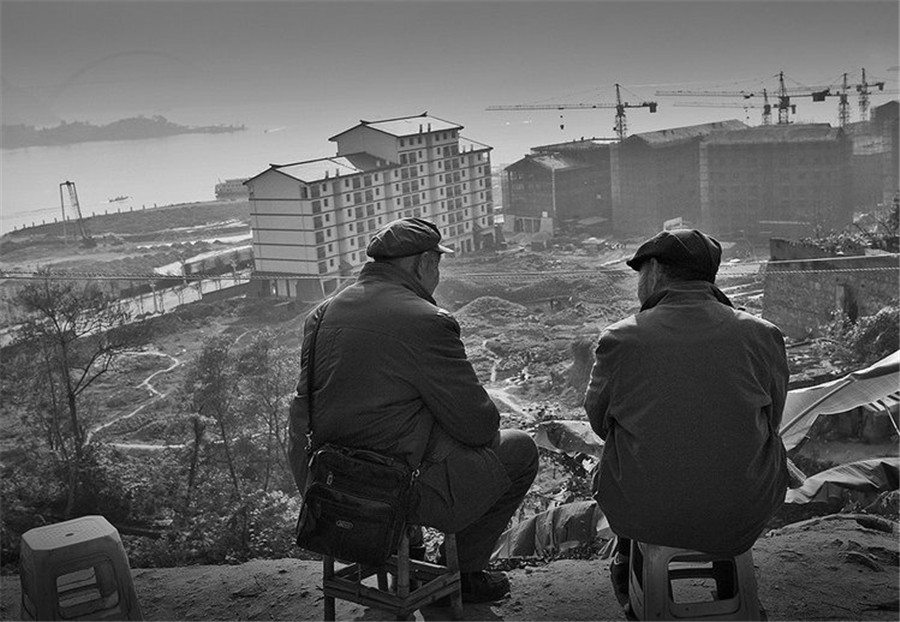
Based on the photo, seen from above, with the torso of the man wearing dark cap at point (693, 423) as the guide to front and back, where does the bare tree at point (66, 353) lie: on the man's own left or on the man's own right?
on the man's own left

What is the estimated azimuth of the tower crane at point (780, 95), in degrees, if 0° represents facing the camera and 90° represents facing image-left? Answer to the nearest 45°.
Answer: approximately 90°

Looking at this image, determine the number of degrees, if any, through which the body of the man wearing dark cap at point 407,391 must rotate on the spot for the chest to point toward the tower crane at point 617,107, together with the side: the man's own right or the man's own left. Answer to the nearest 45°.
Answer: approximately 45° to the man's own left

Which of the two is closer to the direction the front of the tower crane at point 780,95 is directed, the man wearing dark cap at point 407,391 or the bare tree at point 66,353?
the bare tree

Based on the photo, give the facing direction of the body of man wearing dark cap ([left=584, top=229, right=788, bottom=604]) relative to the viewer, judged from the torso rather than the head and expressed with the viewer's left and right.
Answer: facing away from the viewer

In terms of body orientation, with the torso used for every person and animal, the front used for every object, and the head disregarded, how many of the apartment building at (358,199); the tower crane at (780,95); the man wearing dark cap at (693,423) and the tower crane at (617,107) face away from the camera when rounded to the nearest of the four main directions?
1

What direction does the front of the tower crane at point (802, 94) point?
to the viewer's left

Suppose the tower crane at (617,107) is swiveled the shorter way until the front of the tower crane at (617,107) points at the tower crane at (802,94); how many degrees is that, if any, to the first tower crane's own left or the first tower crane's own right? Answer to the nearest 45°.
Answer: approximately 135° to the first tower crane's own right

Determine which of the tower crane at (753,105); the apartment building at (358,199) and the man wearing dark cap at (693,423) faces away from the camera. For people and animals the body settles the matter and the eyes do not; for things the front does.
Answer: the man wearing dark cap

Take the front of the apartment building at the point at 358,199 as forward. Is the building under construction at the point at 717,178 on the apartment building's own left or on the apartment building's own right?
on the apartment building's own left

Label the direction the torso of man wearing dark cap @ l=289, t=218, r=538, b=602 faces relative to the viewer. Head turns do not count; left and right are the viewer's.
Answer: facing away from the viewer and to the right of the viewer

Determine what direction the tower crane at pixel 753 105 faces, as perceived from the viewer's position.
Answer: facing to the left of the viewer

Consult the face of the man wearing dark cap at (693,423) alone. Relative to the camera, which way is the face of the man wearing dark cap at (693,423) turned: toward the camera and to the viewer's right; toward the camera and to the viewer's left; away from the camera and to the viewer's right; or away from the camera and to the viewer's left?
away from the camera and to the viewer's left

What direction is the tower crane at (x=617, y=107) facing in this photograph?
to the viewer's left
